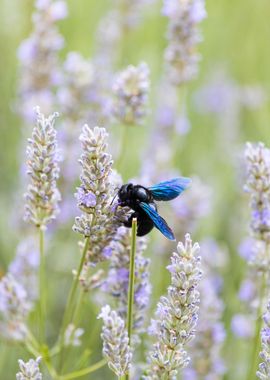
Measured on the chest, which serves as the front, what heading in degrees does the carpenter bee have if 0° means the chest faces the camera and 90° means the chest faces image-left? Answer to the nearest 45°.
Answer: approximately 90°

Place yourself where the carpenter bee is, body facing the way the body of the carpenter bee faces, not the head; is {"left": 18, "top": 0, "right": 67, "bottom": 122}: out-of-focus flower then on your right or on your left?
on your right
